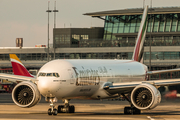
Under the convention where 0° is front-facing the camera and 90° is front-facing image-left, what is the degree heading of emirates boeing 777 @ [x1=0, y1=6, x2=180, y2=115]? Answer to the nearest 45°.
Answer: approximately 45°
